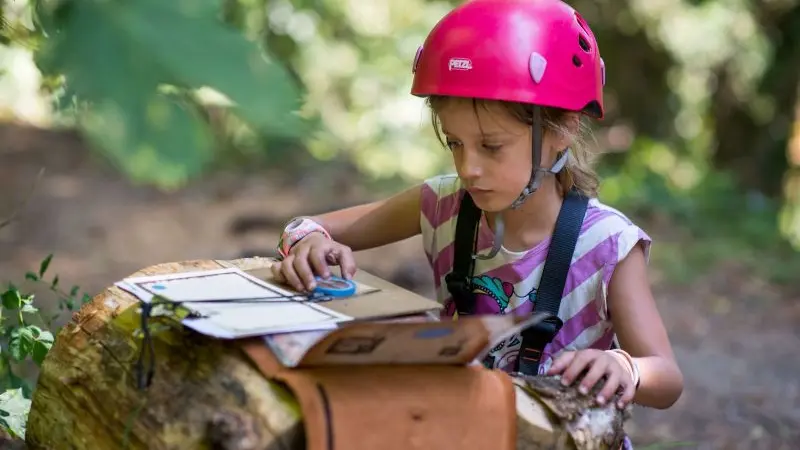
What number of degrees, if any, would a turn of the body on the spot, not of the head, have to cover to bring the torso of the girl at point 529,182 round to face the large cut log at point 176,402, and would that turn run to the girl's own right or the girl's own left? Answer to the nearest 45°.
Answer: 0° — they already face it

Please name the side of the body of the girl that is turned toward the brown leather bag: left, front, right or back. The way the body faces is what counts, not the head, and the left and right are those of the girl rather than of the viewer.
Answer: front

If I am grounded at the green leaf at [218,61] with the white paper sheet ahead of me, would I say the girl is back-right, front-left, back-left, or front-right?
front-right

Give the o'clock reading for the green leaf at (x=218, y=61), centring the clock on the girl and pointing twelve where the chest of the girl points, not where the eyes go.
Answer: The green leaf is roughly at 11 o'clock from the girl.

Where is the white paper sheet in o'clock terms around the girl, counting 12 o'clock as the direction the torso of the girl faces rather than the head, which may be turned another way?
The white paper sheet is roughly at 12 o'clock from the girl.

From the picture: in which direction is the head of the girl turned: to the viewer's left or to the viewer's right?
to the viewer's left

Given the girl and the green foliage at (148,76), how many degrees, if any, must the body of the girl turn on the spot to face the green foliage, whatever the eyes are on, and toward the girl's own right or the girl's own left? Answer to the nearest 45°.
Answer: approximately 45° to the girl's own left
